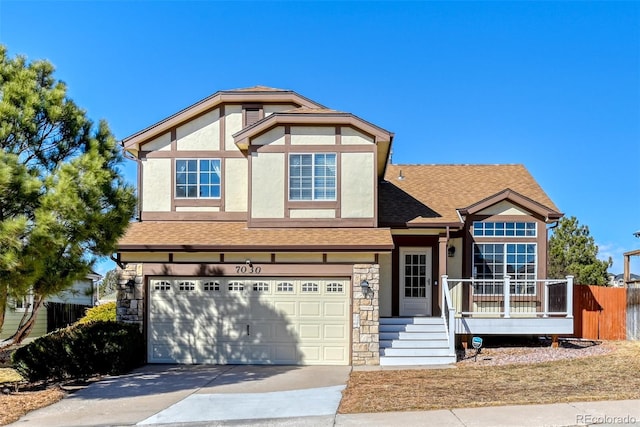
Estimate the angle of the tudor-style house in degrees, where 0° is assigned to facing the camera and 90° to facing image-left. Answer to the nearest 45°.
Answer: approximately 0°

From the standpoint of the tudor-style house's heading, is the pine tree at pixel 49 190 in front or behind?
in front

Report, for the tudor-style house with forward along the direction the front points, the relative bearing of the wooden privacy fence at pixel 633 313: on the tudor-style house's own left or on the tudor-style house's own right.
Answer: on the tudor-style house's own left

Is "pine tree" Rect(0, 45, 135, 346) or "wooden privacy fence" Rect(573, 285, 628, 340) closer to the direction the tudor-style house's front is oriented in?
the pine tree

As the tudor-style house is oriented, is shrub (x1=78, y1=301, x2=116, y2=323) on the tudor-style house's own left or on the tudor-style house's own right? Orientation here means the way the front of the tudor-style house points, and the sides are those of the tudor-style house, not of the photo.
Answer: on the tudor-style house's own right

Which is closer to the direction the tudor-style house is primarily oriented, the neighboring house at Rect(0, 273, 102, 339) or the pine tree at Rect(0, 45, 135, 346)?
the pine tree

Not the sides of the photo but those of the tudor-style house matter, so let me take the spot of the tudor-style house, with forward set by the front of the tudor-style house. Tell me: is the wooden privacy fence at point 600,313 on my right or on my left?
on my left

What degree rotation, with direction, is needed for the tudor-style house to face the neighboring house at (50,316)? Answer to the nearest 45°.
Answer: approximately 135° to its right

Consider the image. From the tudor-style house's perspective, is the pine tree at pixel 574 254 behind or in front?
behind
